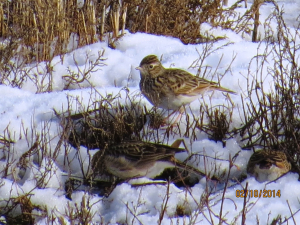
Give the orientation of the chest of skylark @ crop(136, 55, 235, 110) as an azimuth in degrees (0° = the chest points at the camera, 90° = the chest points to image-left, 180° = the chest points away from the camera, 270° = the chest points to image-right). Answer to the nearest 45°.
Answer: approximately 90°

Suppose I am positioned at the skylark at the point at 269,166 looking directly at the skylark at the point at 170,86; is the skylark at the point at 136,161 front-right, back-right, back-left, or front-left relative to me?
front-left

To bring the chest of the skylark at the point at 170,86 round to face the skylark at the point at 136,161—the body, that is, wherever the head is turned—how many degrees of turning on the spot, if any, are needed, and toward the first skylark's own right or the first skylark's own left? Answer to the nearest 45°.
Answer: approximately 90° to the first skylark's own left

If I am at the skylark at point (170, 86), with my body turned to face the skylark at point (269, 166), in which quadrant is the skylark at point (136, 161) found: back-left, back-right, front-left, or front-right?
front-right

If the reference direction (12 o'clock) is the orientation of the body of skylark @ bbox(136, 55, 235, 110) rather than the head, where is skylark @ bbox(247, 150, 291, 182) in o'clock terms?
skylark @ bbox(247, 150, 291, 182) is roughly at 8 o'clock from skylark @ bbox(136, 55, 235, 110).
